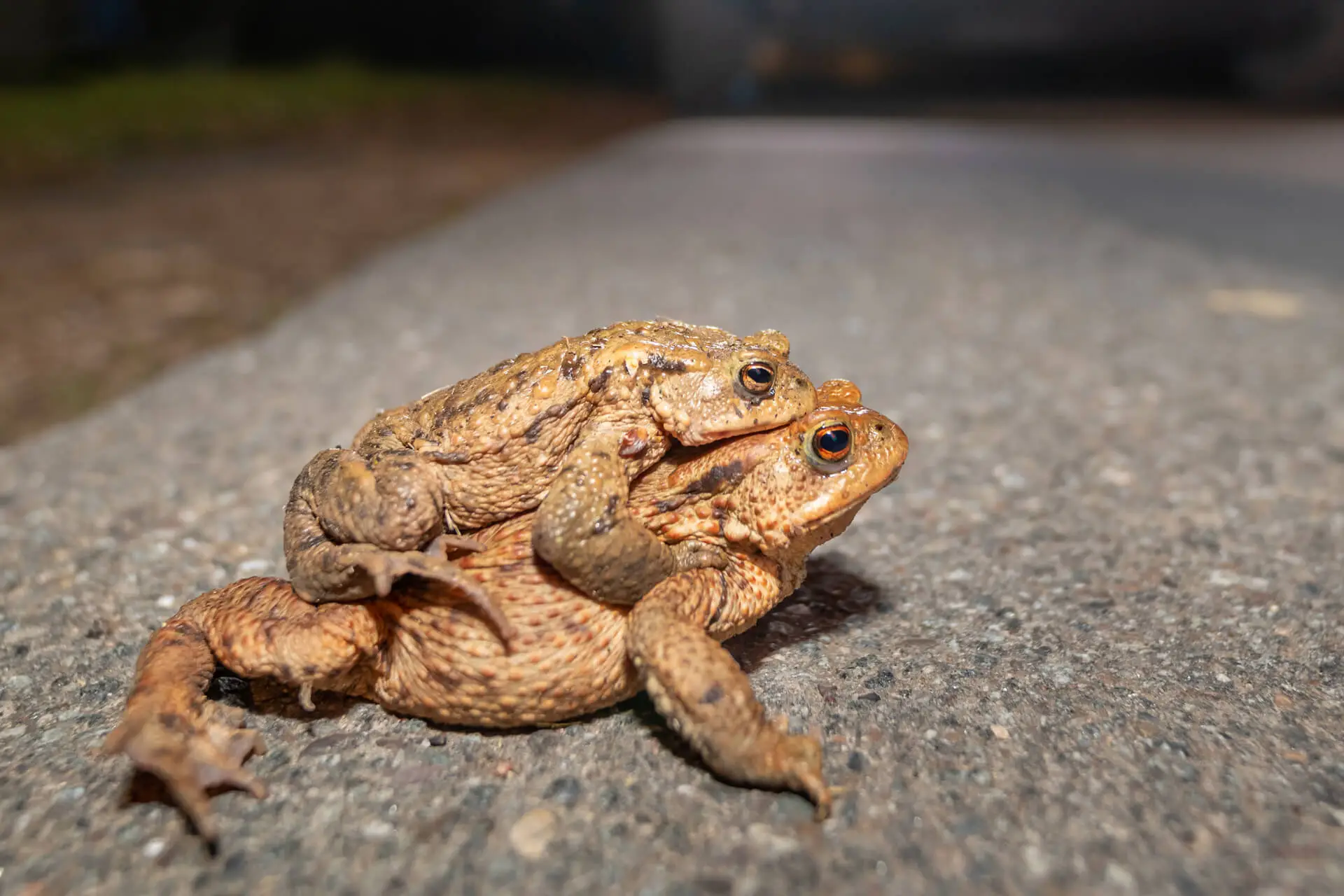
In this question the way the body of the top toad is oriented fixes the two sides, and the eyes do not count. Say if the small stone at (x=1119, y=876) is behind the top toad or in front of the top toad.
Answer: in front

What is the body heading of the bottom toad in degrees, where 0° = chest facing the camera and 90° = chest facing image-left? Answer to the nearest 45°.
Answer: approximately 270°

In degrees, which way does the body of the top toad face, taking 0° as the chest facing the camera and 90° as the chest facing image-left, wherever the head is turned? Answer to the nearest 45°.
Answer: approximately 270°

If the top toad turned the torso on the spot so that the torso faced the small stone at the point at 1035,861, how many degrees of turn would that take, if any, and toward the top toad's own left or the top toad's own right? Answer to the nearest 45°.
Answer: approximately 45° to the top toad's own right

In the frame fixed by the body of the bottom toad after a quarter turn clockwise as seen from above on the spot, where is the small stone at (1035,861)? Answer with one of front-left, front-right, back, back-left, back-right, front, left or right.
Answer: front-left
